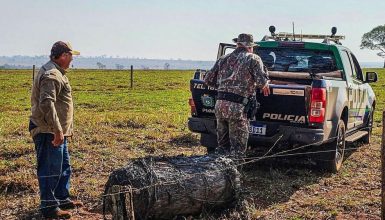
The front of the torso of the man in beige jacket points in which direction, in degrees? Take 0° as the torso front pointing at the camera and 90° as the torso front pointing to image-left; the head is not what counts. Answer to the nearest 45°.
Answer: approximately 270°

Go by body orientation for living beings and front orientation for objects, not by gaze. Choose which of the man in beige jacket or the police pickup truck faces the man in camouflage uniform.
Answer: the man in beige jacket

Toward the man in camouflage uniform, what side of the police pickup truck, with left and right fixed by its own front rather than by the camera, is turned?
back

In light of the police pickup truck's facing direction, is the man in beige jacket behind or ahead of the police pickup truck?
behind

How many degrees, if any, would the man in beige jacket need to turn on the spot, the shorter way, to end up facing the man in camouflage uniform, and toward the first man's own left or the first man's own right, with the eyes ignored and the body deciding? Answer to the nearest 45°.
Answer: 0° — they already face them

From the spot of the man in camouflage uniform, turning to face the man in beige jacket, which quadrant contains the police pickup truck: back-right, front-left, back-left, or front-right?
back-right

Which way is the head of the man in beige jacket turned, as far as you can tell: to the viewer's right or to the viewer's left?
to the viewer's right

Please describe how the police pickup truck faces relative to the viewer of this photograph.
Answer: facing away from the viewer and to the right of the viewer
